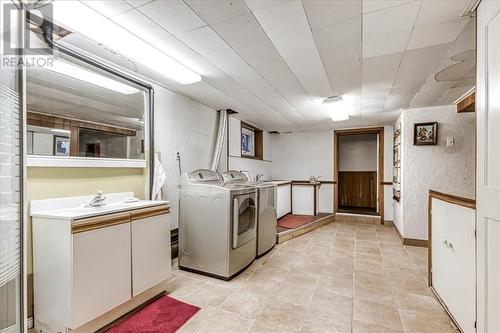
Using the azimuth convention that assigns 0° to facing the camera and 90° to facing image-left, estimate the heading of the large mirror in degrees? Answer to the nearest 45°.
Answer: approximately 315°

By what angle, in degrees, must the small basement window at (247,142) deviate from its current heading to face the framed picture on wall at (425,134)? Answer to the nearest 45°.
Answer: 0° — it already faces it

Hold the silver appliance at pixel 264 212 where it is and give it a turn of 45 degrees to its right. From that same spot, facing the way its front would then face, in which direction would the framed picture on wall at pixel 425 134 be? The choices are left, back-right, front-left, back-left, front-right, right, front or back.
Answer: left

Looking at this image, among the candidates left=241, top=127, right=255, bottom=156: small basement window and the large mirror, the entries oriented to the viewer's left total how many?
0

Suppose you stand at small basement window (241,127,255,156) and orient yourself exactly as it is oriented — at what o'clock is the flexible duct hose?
The flexible duct hose is roughly at 2 o'clock from the small basement window.

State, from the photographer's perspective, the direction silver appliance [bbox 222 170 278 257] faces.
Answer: facing the viewer and to the right of the viewer

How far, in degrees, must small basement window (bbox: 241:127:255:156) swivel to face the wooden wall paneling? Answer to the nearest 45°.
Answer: approximately 45° to its left

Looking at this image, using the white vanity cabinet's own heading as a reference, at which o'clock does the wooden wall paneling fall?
The wooden wall paneling is roughly at 10 o'clock from the white vanity cabinet.

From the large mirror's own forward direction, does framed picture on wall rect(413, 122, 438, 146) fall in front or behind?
in front

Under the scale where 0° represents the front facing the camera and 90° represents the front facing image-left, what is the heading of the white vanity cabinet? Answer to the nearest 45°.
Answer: approximately 315°

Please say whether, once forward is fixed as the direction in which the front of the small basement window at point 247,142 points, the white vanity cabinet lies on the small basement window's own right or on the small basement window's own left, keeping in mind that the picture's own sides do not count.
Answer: on the small basement window's own right

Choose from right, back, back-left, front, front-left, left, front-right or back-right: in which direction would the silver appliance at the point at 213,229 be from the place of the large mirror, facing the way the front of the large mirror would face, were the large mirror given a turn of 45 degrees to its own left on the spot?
front

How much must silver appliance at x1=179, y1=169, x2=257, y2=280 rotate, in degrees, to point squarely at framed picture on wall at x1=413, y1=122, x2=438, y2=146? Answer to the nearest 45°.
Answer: approximately 45° to its left
